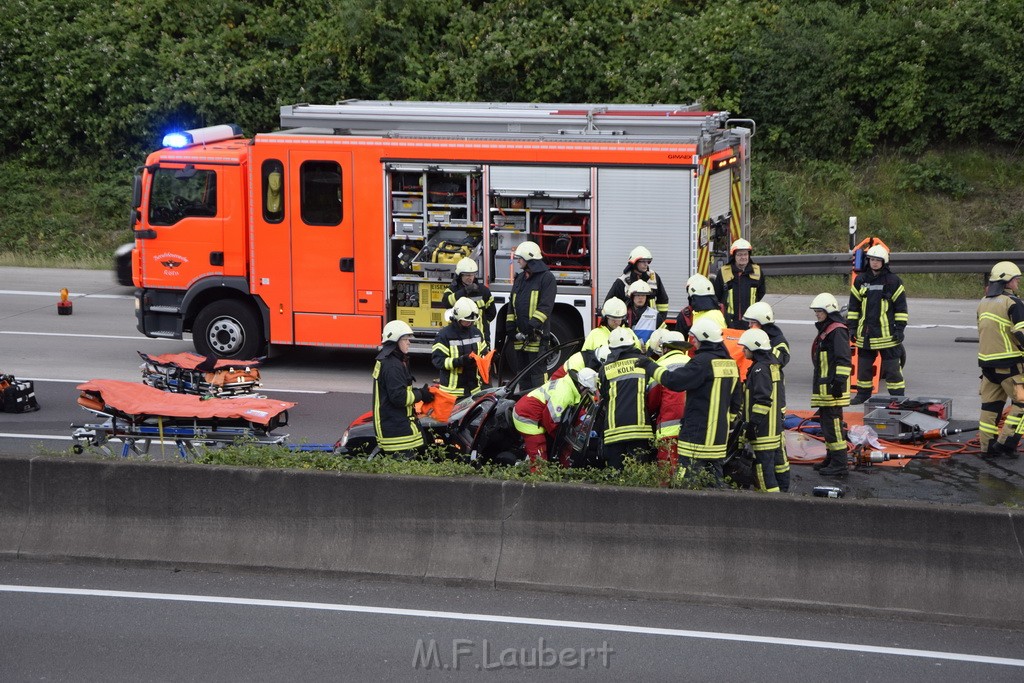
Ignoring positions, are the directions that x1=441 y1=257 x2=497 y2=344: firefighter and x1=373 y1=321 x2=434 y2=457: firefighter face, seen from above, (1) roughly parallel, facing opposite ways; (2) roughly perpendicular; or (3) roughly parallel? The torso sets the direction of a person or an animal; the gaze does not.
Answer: roughly perpendicular

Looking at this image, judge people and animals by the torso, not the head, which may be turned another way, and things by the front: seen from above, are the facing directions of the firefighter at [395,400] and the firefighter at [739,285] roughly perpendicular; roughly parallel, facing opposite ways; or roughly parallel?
roughly perpendicular

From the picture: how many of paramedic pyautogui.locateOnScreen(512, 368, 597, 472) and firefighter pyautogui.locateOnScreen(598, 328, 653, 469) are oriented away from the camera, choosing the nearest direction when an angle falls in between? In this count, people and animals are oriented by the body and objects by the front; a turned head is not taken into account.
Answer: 1

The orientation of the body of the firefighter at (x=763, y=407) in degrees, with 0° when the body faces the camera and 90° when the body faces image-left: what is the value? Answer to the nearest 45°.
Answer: approximately 90°

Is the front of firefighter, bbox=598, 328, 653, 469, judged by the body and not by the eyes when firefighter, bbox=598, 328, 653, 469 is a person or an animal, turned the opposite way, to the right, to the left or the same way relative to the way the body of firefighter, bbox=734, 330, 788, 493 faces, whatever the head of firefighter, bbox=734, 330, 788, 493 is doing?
to the right

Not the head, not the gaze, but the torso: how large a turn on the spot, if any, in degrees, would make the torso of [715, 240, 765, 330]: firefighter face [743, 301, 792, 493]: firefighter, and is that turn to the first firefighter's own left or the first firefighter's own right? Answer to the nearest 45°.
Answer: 0° — they already face them

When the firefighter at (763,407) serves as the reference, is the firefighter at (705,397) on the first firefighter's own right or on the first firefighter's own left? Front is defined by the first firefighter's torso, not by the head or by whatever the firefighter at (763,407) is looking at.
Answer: on the first firefighter's own left
